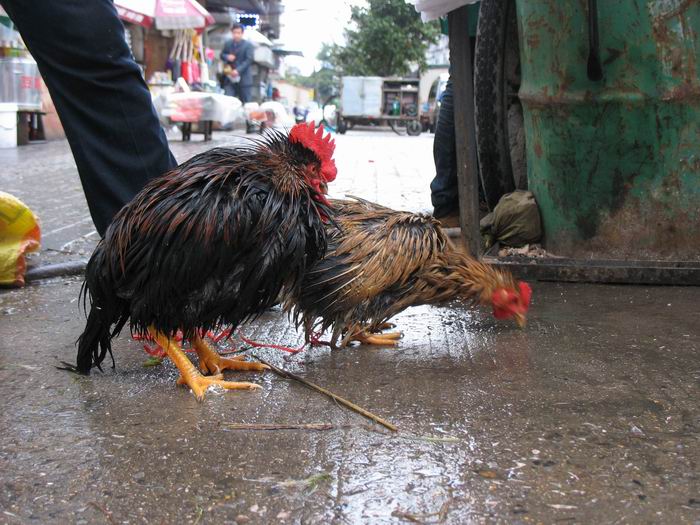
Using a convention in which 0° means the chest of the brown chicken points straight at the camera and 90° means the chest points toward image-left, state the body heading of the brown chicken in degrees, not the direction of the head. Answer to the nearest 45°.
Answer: approximately 270°

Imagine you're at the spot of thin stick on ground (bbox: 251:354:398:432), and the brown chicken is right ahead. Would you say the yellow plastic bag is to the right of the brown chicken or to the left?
left

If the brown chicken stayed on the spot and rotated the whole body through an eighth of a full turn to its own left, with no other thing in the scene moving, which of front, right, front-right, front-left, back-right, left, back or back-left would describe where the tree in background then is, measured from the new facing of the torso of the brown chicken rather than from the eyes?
front-left

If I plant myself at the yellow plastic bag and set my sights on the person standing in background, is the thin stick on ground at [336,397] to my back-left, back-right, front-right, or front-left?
back-right

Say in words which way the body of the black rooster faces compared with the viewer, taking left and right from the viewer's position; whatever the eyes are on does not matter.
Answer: facing to the right of the viewer

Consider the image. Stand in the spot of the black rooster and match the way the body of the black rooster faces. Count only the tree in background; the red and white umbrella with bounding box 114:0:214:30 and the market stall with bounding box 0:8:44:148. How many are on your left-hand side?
3

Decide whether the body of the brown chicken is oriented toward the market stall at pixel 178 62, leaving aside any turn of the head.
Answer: no

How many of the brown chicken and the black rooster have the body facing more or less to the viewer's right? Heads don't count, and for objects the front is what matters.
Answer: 2

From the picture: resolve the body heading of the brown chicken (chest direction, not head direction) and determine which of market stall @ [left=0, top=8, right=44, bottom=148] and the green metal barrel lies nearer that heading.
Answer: the green metal barrel

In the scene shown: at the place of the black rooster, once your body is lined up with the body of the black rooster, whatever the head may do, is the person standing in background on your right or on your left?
on your left

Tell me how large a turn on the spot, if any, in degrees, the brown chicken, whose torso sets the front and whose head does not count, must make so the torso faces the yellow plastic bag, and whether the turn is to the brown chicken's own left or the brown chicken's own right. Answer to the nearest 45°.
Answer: approximately 135° to the brown chicken's own left

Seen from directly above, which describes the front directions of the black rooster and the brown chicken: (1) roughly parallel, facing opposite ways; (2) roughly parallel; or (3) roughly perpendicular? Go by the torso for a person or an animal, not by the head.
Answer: roughly parallel

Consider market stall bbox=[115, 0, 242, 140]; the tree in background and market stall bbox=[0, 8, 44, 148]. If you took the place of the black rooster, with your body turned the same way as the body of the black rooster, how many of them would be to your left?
3

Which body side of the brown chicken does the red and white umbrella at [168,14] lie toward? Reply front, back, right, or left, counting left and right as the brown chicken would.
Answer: left
